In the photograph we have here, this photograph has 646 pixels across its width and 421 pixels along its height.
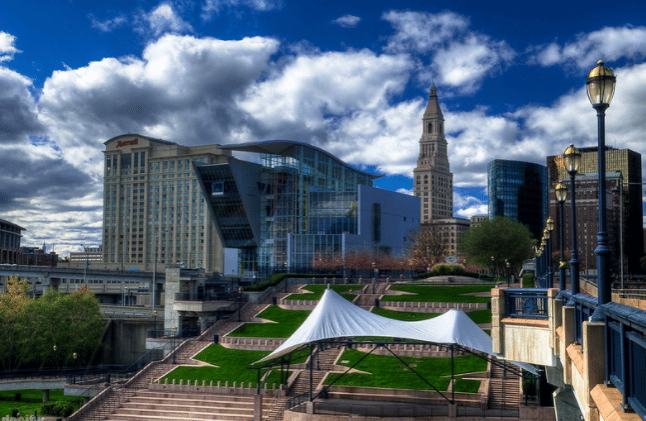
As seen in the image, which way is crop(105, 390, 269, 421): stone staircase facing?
toward the camera

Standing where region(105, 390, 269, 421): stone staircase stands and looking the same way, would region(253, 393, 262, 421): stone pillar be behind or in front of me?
in front

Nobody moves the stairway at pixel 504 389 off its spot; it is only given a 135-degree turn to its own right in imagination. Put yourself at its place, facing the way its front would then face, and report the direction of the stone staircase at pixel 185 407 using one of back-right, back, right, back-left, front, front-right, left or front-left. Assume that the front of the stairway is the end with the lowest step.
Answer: front-left

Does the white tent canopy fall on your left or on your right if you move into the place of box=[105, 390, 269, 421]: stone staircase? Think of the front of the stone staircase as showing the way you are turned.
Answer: on your left

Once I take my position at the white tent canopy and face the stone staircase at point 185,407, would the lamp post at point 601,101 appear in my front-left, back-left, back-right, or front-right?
back-left

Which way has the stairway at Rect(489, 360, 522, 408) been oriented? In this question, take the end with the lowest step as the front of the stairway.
toward the camera
